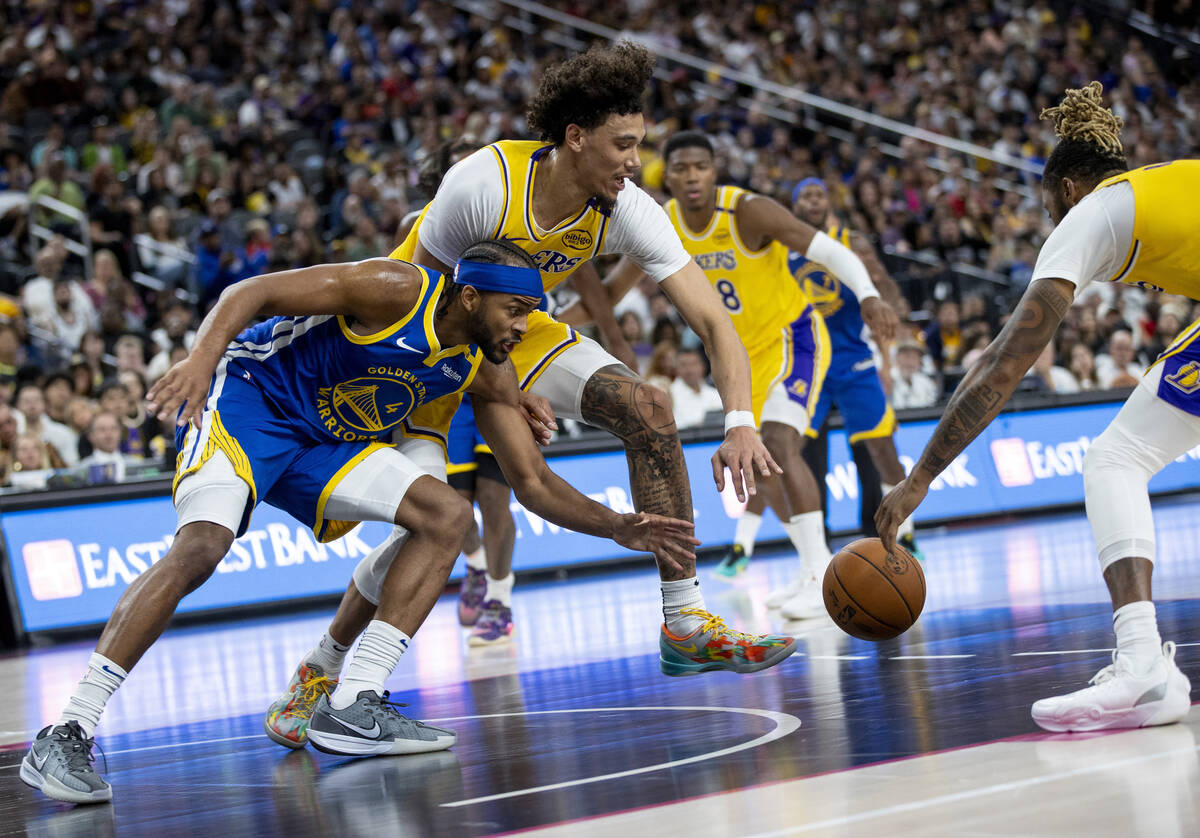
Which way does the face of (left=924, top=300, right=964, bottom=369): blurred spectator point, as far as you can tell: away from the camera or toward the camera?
toward the camera

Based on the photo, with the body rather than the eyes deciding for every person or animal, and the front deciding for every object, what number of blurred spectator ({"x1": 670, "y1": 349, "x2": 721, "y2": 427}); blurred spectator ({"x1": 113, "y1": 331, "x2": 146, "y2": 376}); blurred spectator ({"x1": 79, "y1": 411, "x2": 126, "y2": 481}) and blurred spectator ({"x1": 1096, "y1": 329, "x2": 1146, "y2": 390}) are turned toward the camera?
4

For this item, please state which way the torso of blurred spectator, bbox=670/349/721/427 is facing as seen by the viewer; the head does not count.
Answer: toward the camera

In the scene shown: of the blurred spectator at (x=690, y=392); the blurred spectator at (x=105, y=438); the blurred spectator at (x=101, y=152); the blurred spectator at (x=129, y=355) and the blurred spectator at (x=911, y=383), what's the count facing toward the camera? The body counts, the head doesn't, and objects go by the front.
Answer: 5

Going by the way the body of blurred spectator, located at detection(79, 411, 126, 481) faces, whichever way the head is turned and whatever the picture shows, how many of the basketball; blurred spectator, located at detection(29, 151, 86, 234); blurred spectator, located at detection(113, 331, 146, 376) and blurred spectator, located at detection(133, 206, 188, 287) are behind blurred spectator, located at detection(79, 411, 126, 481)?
3

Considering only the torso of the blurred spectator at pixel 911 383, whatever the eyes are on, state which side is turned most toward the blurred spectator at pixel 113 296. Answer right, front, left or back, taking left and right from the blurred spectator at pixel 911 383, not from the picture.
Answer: right

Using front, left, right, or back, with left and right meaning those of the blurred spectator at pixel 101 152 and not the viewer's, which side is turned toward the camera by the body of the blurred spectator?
front

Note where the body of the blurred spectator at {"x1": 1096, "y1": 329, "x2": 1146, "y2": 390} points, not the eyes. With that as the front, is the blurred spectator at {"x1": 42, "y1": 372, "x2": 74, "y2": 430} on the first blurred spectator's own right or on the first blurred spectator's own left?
on the first blurred spectator's own right

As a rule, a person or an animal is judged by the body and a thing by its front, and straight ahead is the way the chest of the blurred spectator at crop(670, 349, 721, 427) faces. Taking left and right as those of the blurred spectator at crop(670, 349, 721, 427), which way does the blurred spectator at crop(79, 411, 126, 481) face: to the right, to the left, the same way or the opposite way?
the same way

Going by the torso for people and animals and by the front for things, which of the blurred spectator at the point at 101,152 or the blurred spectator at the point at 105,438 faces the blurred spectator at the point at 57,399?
the blurred spectator at the point at 101,152

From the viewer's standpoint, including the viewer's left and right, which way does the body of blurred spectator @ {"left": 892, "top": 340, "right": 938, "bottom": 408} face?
facing the viewer

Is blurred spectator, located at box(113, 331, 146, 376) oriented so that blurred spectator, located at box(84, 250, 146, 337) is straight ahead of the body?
no

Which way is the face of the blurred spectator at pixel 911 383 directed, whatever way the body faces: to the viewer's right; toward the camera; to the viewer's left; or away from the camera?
toward the camera

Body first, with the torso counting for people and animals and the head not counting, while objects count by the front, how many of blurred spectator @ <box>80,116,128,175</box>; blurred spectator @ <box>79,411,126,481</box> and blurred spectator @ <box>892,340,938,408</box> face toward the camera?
3
